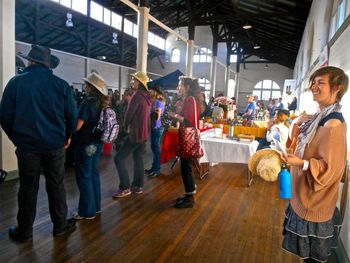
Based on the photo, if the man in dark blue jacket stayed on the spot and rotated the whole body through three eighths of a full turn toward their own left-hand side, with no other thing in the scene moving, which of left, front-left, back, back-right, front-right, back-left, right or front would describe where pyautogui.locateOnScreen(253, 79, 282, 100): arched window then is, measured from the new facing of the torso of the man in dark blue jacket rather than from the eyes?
back

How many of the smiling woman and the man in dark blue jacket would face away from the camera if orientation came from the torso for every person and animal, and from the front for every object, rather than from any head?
1

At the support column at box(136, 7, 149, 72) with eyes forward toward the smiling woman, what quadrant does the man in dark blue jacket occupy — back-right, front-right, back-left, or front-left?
front-right

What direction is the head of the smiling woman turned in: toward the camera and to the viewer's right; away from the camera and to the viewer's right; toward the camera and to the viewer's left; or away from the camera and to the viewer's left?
toward the camera and to the viewer's left

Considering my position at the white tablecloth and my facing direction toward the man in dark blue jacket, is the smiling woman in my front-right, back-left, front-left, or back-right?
front-left

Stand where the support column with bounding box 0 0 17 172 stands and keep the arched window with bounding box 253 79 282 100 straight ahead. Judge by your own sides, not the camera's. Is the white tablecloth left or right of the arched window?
right

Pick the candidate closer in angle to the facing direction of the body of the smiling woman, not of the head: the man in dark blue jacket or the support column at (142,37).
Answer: the man in dark blue jacket

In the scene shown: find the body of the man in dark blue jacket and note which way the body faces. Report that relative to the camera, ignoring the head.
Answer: away from the camera
